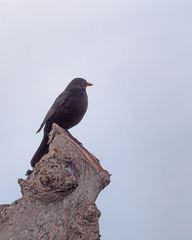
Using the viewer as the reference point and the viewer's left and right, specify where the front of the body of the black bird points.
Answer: facing to the right of the viewer
